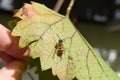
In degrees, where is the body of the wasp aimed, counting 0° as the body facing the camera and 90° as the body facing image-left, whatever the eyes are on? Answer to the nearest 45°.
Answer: approximately 180°
